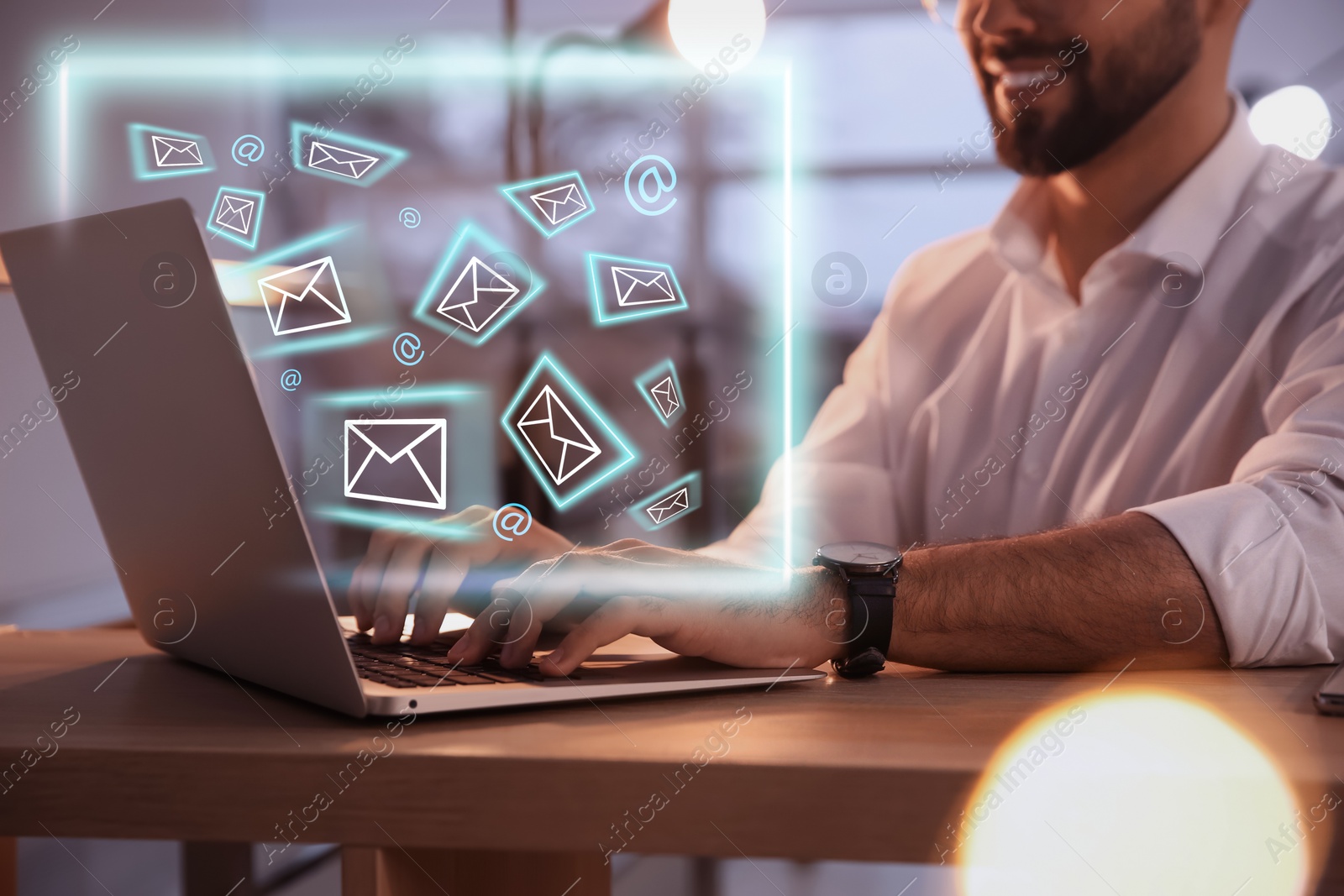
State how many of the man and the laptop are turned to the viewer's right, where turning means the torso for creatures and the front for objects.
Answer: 1

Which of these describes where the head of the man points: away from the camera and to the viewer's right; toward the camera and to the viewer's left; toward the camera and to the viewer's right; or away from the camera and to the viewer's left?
toward the camera and to the viewer's left

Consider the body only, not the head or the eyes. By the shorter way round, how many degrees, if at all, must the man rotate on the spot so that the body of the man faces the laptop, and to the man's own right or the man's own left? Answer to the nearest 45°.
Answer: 0° — they already face it

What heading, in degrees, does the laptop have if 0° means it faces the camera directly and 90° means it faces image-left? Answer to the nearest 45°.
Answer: approximately 270°

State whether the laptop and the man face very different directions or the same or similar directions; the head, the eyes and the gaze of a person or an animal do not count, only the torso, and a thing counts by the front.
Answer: very different directions

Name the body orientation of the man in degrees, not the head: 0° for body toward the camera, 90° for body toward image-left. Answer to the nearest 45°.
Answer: approximately 45°
